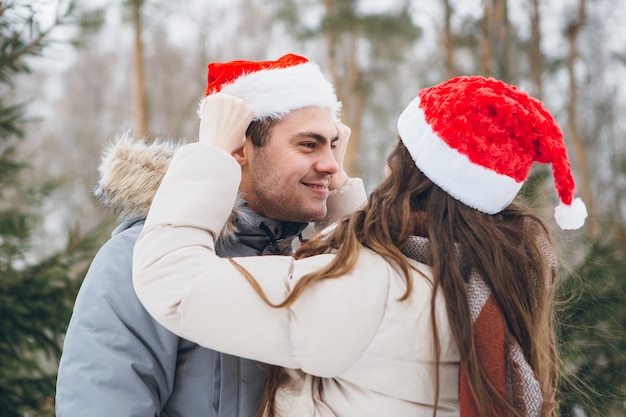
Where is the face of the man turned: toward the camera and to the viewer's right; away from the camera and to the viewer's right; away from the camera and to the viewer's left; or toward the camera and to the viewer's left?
toward the camera and to the viewer's right

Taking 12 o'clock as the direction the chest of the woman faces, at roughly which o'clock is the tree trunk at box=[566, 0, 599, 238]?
The tree trunk is roughly at 2 o'clock from the woman.

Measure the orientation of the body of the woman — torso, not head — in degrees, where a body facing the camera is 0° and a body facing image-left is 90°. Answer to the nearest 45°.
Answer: approximately 135°

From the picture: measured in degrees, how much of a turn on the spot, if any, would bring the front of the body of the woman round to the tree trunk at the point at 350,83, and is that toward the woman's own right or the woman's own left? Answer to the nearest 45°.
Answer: approximately 45° to the woman's own right

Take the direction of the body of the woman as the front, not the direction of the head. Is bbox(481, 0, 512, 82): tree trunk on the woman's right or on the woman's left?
on the woman's right

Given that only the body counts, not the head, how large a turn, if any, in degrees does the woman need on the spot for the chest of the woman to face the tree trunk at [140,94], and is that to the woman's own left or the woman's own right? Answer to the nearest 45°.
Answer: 0° — they already face it

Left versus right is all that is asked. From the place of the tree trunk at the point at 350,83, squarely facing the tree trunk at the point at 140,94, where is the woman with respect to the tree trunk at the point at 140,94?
left

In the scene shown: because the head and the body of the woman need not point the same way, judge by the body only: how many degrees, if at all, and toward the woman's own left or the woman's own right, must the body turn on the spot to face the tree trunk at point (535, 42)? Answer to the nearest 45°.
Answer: approximately 45° to the woman's own right

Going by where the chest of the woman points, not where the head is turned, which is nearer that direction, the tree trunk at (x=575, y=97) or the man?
the man

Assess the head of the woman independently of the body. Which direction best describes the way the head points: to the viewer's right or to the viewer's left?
to the viewer's left
